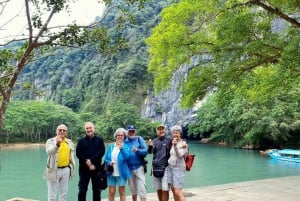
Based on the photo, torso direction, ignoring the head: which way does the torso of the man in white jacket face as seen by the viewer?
toward the camera

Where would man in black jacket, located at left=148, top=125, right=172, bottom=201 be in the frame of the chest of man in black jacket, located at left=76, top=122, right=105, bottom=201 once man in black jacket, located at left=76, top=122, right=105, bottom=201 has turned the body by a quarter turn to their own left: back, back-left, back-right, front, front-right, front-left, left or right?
front

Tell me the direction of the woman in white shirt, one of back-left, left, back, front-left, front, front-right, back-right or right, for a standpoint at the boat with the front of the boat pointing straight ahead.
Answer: left

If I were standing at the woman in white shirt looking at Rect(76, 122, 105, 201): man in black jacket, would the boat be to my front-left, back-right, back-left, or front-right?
back-right

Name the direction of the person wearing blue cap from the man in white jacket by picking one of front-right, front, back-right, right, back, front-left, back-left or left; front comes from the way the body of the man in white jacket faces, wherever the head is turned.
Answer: left

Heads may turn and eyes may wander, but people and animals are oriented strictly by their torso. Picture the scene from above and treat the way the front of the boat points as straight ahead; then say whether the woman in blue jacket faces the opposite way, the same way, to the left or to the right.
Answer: to the left

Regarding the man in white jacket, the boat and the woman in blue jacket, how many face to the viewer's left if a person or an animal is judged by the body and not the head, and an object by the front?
1

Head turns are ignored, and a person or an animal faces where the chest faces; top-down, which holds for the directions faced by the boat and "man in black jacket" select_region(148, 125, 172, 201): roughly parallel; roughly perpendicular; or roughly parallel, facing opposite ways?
roughly perpendicular

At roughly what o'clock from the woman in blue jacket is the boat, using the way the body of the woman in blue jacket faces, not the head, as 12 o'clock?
The boat is roughly at 7 o'clock from the woman in blue jacket.

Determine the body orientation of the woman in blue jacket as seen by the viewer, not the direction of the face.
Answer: toward the camera

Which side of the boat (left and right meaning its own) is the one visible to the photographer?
left

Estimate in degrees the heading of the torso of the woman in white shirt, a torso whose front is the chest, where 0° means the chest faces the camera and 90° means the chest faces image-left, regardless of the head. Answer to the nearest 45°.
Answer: approximately 45°

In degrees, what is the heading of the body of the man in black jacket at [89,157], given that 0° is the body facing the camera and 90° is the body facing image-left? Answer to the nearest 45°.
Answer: approximately 0°
